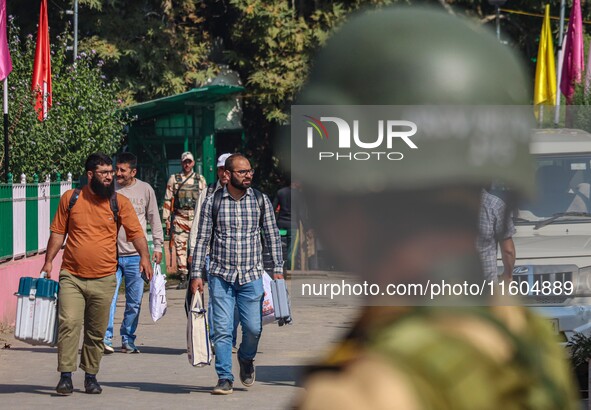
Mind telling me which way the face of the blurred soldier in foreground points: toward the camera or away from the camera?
away from the camera

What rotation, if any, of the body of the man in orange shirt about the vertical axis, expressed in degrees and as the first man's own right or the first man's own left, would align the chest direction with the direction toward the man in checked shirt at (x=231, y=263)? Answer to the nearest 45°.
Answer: approximately 90° to the first man's own left

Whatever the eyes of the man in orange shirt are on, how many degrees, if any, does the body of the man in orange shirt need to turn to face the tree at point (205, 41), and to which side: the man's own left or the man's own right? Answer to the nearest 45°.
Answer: approximately 180°

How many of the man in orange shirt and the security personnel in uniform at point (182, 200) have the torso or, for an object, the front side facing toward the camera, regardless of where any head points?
2

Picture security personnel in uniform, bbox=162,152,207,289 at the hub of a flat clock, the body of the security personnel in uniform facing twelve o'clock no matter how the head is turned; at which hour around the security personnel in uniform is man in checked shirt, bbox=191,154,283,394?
The man in checked shirt is roughly at 12 o'clock from the security personnel in uniform.

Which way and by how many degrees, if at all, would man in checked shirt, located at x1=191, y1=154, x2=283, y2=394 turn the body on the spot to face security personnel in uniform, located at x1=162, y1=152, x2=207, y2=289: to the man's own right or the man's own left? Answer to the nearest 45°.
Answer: approximately 180°

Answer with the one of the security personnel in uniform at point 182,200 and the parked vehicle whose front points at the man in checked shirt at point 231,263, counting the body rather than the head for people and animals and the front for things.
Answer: the security personnel in uniform
